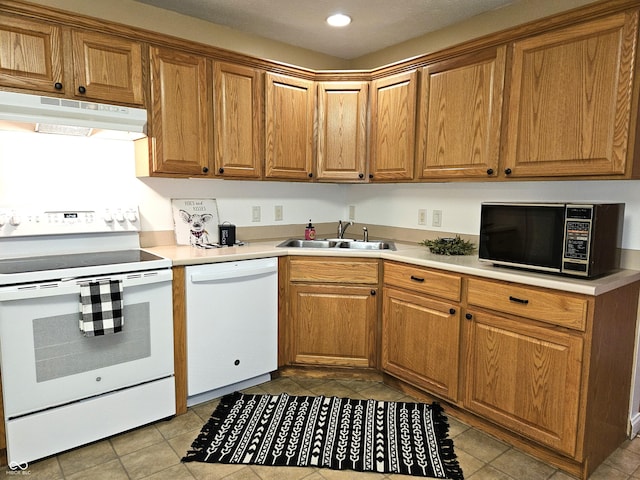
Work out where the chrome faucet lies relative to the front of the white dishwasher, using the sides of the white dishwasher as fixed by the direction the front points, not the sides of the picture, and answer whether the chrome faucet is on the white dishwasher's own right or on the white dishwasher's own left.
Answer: on the white dishwasher's own left

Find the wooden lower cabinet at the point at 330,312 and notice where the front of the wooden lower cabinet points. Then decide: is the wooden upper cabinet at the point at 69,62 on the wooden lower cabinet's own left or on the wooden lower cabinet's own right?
on the wooden lower cabinet's own right

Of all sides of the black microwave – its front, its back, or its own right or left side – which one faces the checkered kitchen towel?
front

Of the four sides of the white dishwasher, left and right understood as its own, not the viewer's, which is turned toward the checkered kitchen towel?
right

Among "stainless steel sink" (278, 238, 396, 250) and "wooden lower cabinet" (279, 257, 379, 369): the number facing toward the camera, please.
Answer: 2

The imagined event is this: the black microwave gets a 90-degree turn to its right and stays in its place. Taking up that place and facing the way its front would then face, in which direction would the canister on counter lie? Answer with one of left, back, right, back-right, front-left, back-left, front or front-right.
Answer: front-left

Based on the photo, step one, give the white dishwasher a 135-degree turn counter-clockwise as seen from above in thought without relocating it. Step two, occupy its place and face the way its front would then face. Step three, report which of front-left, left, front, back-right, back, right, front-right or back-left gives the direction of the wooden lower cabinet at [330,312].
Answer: right

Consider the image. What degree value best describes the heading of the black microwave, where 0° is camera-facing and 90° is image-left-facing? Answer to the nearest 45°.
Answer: approximately 45°

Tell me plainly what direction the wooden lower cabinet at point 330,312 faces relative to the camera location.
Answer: facing the viewer

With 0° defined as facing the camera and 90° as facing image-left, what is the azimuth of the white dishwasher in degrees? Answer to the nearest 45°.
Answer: approximately 315°

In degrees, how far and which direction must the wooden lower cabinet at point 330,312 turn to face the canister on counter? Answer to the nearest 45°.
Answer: approximately 90° to its right

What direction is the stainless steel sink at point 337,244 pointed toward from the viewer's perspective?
toward the camera

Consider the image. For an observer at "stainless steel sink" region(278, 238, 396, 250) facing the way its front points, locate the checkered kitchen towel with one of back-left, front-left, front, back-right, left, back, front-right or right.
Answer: front-right
